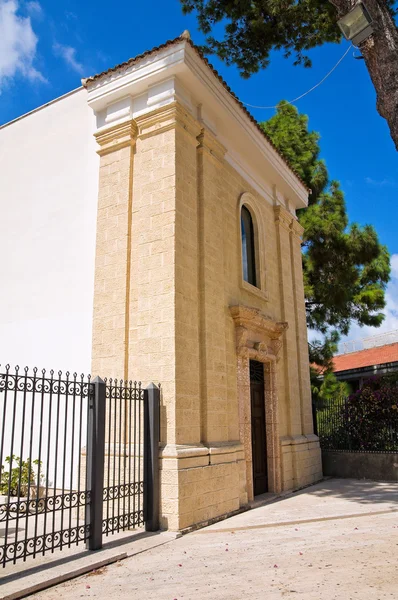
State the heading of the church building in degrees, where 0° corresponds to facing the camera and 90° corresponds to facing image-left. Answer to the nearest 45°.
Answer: approximately 315°

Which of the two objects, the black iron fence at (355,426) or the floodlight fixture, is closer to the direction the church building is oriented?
the floodlight fixture

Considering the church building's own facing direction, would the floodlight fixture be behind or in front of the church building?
in front

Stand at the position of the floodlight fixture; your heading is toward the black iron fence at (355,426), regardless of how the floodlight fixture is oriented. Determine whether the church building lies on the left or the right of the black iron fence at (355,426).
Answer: left

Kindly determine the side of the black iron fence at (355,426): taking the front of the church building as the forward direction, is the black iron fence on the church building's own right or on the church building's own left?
on the church building's own left
